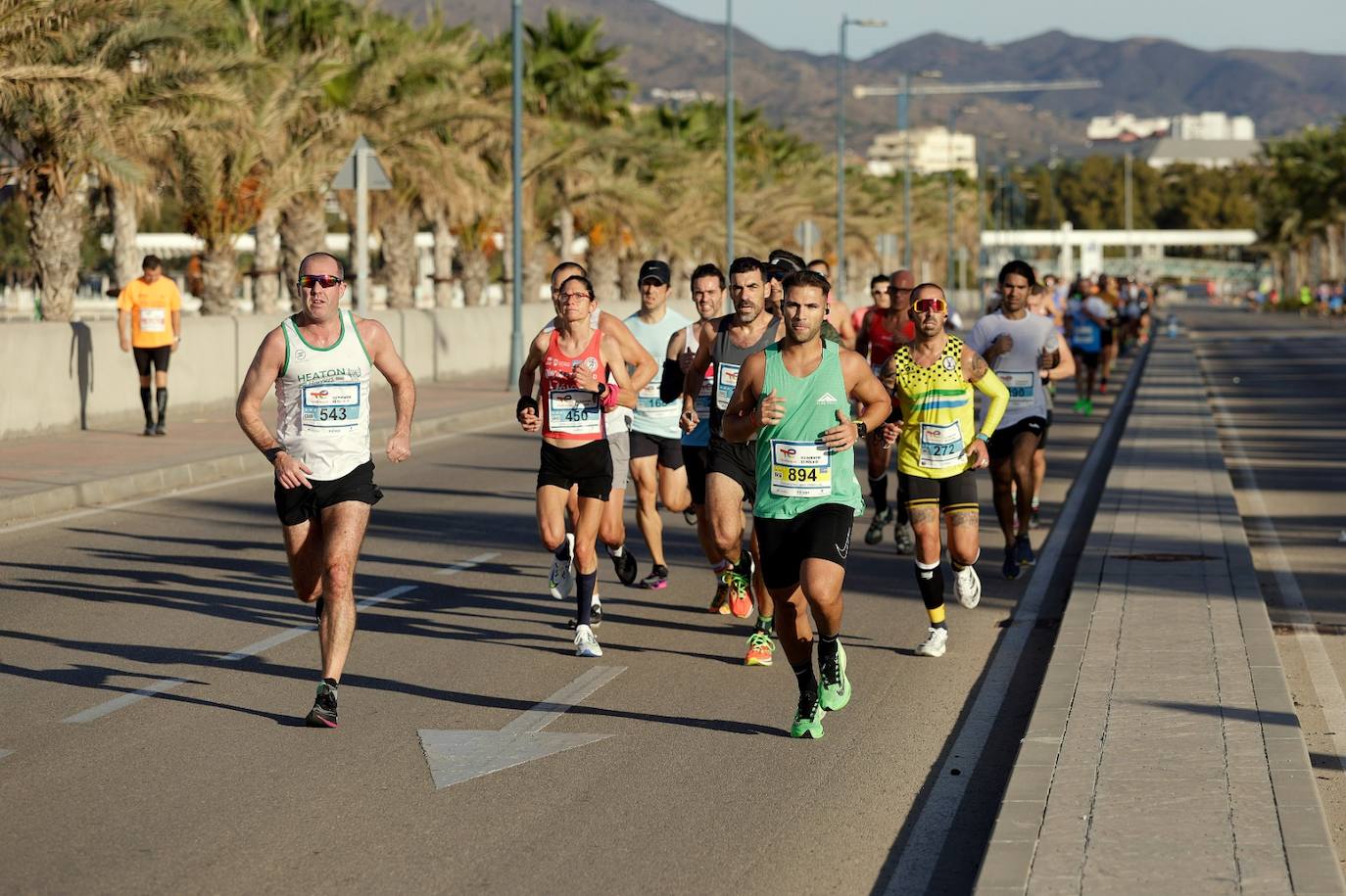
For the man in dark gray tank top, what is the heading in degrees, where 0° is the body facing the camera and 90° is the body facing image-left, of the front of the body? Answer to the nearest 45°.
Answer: approximately 0°

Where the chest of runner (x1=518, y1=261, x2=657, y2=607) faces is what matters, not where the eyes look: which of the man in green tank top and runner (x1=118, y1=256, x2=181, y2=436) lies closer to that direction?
the man in green tank top

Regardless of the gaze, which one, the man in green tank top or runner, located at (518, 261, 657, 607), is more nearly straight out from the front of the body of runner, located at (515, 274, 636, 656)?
the man in green tank top

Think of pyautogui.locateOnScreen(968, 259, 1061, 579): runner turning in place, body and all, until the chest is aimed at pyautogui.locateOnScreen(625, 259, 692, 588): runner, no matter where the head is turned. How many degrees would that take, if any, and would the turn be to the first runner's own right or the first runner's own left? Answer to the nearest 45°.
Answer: approximately 45° to the first runner's own right

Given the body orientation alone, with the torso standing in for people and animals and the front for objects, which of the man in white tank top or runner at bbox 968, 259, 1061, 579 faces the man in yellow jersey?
the runner

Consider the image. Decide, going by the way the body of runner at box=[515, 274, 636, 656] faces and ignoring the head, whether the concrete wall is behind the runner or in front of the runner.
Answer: behind

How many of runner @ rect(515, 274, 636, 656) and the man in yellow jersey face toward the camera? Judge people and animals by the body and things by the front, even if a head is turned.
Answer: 2

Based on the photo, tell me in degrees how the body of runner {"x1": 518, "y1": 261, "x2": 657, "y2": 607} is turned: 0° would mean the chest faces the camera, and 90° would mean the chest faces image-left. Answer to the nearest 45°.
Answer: approximately 0°
